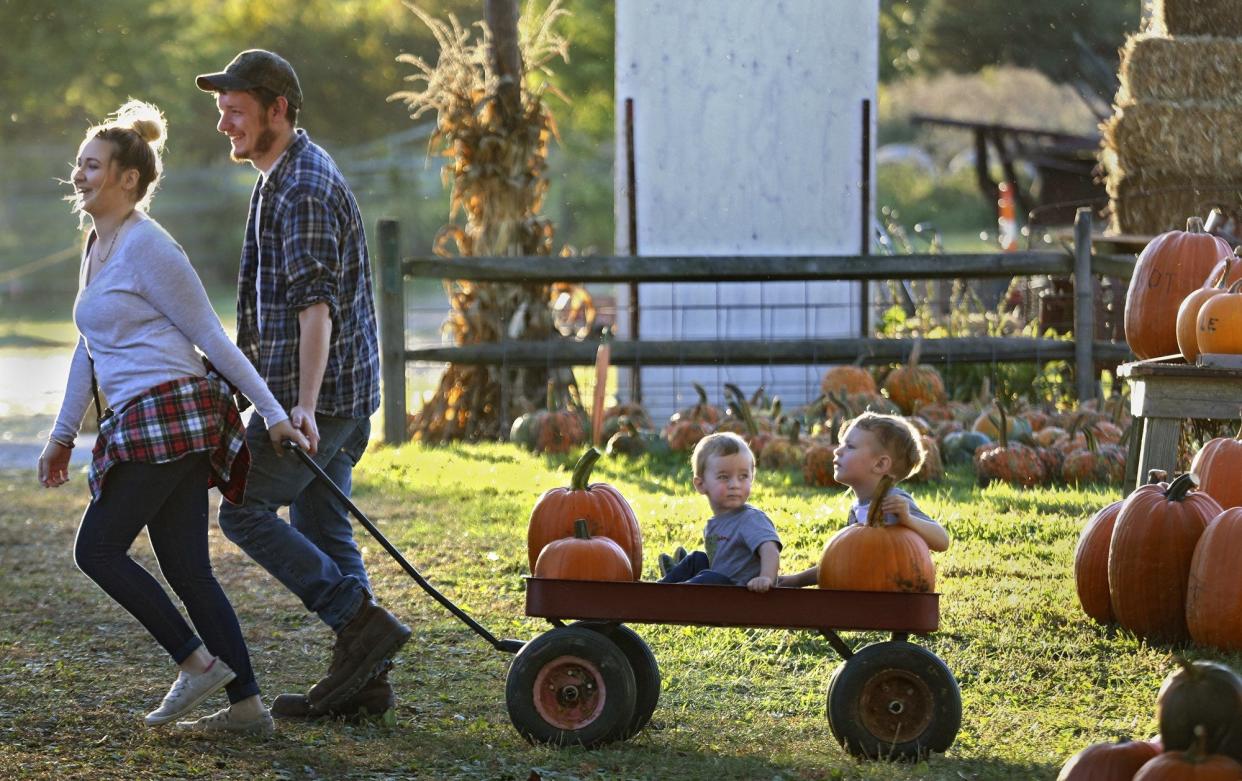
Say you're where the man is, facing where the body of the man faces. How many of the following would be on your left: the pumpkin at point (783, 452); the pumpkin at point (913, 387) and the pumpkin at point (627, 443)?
0

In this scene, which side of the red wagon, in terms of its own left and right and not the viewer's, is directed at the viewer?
left

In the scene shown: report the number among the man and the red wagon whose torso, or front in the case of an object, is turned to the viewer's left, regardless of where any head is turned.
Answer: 2

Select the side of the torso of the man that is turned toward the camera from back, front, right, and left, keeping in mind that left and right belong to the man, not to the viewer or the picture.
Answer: left

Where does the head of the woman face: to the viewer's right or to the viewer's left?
to the viewer's left

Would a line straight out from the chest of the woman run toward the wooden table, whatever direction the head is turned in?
no

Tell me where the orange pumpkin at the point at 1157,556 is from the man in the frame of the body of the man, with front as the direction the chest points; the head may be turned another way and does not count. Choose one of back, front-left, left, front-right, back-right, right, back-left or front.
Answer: back

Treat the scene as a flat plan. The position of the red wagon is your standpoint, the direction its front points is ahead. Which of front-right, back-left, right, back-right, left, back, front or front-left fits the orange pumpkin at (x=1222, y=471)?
back-right

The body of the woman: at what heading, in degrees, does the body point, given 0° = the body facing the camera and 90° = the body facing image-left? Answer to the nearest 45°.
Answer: approximately 45°

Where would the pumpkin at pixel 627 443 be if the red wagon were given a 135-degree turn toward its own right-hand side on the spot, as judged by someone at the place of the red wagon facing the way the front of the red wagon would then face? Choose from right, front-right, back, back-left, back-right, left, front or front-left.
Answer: front-left

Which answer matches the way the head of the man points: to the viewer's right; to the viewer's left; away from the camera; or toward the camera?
to the viewer's left

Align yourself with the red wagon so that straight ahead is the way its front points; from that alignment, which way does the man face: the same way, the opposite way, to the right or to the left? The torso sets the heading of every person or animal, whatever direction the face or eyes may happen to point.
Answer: the same way

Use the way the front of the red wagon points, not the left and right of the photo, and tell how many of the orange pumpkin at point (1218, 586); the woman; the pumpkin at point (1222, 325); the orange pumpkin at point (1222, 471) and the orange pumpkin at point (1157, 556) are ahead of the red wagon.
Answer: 1

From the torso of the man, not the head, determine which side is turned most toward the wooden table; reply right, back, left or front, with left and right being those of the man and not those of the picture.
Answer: back

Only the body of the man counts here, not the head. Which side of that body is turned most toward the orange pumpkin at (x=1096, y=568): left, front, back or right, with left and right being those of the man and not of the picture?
back

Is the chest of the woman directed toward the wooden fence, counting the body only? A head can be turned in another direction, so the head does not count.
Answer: no

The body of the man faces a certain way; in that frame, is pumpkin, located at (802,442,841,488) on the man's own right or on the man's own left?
on the man's own right

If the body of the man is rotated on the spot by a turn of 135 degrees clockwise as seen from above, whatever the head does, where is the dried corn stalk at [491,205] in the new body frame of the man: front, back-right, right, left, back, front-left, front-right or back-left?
front-left

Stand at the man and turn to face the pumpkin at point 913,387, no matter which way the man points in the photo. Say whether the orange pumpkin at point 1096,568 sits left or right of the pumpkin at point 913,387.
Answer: right
